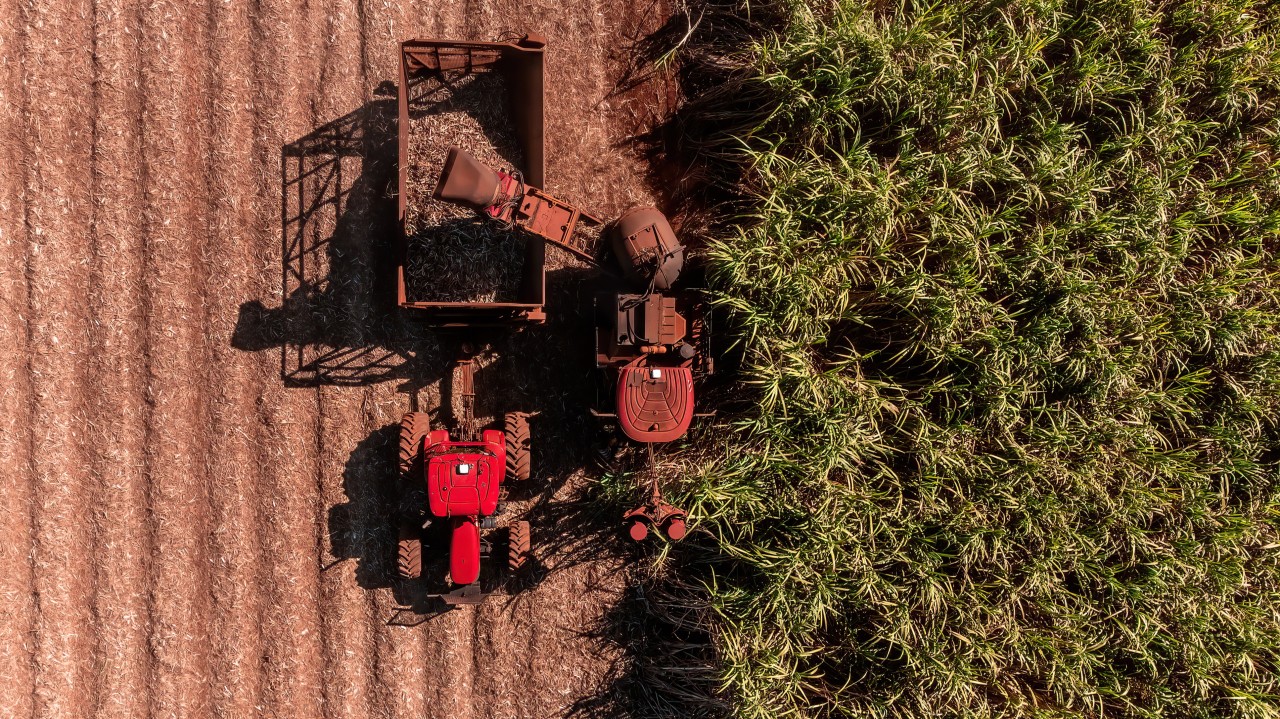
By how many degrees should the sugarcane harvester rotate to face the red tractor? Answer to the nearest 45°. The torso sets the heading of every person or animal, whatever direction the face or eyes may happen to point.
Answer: approximately 90° to its right

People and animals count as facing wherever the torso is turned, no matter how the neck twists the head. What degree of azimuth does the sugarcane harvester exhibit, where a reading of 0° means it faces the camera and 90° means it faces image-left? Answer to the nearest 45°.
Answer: approximately 0°

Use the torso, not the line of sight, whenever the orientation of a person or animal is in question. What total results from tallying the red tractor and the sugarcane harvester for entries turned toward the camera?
2
